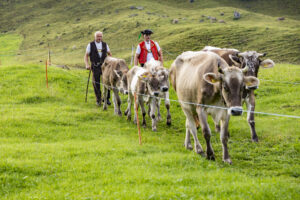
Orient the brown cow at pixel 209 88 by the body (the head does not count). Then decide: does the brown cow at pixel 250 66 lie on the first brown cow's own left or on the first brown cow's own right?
on the first brown cow's own left

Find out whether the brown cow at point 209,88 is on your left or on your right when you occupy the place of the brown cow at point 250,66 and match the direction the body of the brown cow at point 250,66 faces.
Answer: on your right

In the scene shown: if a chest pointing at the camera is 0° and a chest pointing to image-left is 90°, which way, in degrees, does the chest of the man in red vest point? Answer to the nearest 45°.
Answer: approximately 0°

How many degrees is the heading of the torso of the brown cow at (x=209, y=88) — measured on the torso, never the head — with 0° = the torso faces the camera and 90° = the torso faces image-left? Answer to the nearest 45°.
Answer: approximately 315°
